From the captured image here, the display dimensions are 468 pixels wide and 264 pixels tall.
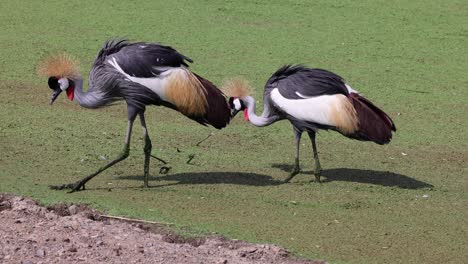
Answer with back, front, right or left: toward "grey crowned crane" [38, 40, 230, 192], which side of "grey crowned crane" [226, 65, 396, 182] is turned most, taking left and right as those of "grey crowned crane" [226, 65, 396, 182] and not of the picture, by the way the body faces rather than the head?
front

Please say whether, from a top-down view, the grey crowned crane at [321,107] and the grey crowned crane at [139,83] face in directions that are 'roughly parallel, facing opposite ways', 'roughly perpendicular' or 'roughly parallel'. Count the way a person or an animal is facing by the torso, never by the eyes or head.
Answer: roughly parallel

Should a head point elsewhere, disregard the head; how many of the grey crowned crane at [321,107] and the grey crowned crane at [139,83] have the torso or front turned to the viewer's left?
2

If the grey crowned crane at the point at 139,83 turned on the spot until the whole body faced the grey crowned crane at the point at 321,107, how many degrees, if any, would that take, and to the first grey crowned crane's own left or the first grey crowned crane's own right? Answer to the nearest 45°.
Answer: approximately 180°

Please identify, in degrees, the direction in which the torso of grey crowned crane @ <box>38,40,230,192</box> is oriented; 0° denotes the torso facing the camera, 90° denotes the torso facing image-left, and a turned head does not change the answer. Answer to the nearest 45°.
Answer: approximately 90°

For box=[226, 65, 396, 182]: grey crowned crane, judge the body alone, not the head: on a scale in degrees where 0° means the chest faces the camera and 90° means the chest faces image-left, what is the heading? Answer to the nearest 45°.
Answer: approximately 90°
